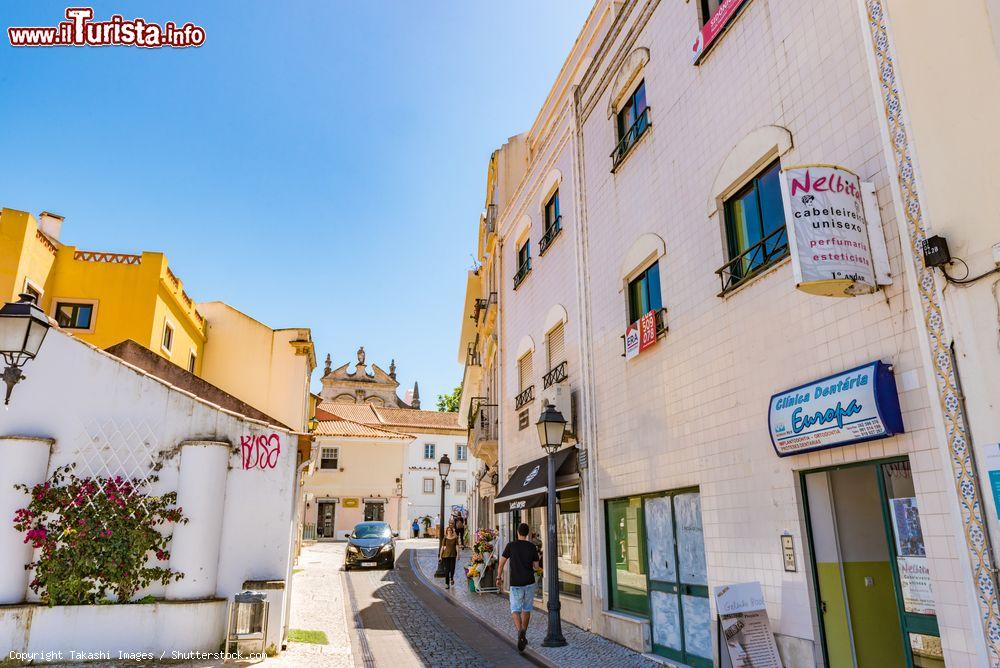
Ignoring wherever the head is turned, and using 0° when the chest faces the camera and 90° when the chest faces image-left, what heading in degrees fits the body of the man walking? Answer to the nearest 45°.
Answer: approximately 180°

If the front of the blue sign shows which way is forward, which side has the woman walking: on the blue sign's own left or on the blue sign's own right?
on the blue sign's own right

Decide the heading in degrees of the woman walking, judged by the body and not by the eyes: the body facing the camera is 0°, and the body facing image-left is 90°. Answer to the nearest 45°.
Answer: approximately 0°

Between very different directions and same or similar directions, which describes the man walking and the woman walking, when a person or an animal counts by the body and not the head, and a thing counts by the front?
very different directions

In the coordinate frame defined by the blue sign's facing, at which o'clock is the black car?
The black car is roughly at 3 o'clock from the blue sign.

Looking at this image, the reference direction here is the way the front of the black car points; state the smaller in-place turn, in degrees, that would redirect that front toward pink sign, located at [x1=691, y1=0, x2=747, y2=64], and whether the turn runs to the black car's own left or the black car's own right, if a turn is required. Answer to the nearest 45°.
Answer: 0° — it already faces it

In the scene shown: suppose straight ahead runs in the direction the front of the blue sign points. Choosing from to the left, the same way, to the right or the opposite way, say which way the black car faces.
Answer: to the left
